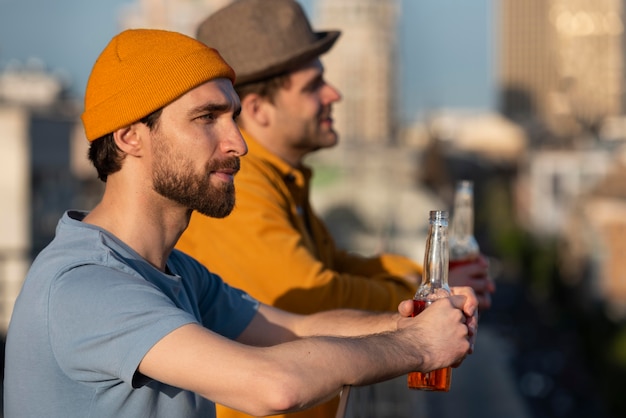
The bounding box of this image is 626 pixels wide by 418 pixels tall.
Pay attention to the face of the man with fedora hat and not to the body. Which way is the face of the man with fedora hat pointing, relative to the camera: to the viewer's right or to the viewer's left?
to the viewer's right

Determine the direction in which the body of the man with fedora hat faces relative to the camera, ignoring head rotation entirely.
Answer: to the viewer's right

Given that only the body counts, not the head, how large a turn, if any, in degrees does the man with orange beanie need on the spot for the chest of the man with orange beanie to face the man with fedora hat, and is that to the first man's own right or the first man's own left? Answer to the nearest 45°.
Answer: approximately 90° to the first man's own left

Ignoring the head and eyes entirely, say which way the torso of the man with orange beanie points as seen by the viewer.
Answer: to the viewer's right

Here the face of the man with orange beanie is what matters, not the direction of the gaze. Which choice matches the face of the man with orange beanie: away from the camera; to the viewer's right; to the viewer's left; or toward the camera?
to the viewer's right

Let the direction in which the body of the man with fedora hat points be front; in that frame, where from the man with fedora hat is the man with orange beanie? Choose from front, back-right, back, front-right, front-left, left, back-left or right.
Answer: right
